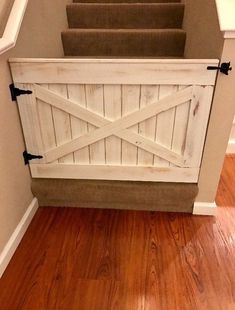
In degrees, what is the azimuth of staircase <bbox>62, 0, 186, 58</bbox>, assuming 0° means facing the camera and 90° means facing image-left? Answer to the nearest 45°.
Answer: approximately 0°

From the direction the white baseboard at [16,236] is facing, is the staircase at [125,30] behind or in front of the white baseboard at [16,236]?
in front

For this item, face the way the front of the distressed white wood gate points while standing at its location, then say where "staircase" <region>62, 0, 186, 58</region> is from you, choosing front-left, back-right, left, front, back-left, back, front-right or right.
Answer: back

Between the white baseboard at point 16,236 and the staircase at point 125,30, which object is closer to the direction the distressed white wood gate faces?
the white baseboard

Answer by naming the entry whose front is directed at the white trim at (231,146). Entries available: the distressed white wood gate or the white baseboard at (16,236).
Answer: the white baseboard

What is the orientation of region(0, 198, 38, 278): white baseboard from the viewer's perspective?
to the viewer's right

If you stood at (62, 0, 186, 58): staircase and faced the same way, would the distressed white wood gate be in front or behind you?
in front

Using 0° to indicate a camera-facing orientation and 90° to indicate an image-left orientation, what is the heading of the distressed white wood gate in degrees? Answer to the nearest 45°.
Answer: approximately 0°

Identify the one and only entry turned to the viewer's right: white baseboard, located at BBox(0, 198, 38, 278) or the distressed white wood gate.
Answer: the white baseboard
